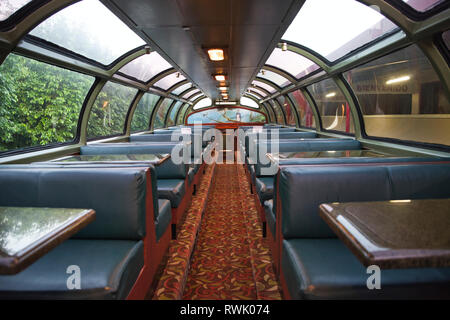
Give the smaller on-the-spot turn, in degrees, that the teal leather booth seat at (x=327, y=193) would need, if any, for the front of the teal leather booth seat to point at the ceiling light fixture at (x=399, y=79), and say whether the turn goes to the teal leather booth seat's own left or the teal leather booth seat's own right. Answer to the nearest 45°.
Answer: approximately 180°

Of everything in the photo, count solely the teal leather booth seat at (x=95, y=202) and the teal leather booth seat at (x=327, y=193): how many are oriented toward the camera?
2

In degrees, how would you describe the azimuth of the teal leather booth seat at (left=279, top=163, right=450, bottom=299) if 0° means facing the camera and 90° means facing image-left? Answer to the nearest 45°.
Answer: approximately 0°

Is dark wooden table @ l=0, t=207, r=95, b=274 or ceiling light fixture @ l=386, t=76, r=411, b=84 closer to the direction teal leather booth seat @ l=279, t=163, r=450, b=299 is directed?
the dark wooden table

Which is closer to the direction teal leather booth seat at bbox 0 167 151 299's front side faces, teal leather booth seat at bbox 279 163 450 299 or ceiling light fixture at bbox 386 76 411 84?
the teal leather booth seat

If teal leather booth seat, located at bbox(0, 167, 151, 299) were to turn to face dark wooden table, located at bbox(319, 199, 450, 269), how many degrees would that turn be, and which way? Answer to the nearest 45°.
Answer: approximately 45° to its left

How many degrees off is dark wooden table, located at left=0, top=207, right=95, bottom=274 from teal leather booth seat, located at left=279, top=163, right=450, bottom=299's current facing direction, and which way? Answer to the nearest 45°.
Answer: approximately 45° to its right

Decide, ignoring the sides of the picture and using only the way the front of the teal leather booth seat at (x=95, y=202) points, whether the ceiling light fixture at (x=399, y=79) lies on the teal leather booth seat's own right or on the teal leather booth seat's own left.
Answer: on the teal leather booth seat's own left

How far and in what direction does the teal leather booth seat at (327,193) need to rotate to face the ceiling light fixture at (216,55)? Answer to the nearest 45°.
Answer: approximately 135° to its right

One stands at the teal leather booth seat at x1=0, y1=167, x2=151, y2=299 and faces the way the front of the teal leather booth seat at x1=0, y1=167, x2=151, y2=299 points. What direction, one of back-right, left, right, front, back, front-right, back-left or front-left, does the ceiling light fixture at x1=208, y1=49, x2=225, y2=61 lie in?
back-left

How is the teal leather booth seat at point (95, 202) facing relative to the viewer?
toward the camera

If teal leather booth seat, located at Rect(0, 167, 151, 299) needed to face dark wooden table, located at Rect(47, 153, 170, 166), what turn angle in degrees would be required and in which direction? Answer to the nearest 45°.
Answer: approximately 180°
